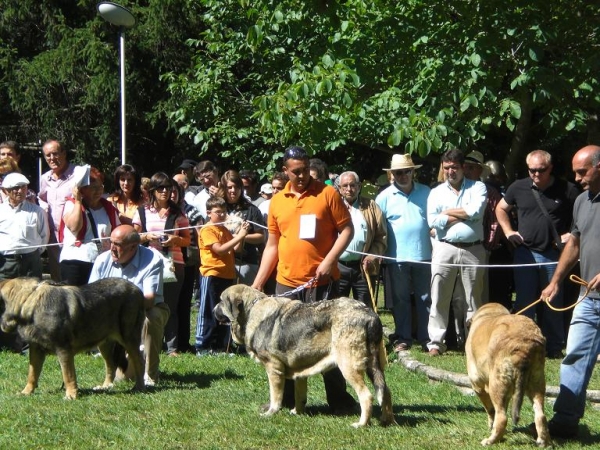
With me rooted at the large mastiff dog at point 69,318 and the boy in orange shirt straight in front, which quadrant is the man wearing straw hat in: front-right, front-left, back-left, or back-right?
front-right

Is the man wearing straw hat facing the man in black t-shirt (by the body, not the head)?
no

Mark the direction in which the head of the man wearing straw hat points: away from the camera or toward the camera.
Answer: toward the camera

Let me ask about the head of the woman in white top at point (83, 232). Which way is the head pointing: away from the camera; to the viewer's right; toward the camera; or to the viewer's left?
toward the camera

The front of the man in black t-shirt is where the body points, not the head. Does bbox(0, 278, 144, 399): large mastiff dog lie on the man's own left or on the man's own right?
on the man's own right

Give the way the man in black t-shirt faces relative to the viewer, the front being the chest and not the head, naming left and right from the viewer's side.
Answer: facing the viewer

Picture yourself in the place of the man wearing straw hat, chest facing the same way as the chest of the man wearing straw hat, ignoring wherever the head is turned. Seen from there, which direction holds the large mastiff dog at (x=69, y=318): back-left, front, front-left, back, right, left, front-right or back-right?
front-right

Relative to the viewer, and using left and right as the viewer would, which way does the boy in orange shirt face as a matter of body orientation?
facing the viewer and to the right of the viewer

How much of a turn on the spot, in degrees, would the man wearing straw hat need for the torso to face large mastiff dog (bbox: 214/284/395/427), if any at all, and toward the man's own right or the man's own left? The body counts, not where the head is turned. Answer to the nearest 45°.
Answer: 0° — they already face it

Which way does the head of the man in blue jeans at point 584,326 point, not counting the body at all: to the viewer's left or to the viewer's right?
to the viewer's left

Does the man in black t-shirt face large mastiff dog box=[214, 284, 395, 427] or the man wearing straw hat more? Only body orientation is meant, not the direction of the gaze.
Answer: the large mastiff dog

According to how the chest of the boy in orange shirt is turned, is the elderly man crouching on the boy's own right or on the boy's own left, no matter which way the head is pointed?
on the boy's own right

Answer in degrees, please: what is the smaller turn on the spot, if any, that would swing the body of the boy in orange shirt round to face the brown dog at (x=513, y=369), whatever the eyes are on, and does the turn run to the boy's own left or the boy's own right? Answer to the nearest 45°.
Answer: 0° — they already face it

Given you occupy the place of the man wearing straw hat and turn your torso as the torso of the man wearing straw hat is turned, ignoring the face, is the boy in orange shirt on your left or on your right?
on your right

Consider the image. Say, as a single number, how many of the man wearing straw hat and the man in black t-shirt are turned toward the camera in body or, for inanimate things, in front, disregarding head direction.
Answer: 2

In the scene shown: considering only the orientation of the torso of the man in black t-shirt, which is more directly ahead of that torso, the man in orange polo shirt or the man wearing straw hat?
the man in orange polo shirt

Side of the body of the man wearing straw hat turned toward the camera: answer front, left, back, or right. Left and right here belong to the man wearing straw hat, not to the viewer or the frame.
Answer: front
